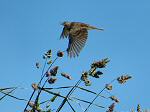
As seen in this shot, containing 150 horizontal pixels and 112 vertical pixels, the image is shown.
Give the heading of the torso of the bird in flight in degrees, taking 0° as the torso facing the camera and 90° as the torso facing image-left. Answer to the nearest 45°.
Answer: approximately 90°
